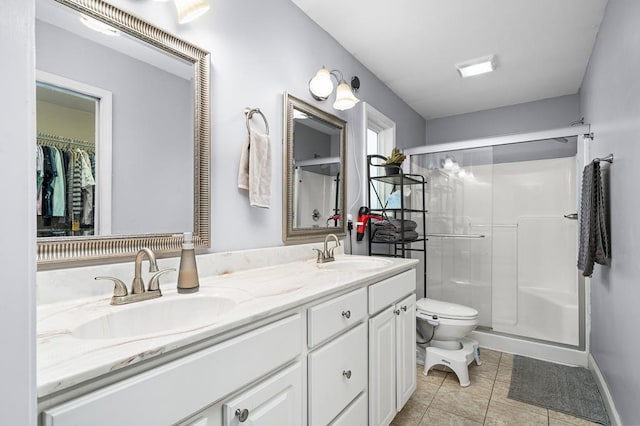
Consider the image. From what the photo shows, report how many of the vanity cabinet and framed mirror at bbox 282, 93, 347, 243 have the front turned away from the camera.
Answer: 0

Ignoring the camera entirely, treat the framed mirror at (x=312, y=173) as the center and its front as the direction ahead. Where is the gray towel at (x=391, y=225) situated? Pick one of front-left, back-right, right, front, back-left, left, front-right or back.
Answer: left

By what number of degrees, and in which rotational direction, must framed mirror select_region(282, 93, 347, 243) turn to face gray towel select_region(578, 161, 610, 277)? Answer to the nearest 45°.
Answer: approximately 45° to its left

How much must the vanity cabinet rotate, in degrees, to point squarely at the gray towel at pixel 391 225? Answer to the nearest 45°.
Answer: approximately 90° to its left

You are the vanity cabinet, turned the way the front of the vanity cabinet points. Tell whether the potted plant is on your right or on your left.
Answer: on your left

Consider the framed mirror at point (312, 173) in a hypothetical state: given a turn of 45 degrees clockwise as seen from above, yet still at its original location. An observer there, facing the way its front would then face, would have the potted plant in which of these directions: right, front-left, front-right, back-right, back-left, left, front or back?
back-left

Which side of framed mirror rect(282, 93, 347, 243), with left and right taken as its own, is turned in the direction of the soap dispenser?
right

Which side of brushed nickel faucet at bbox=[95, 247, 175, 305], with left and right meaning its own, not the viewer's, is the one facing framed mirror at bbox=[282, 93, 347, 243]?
left

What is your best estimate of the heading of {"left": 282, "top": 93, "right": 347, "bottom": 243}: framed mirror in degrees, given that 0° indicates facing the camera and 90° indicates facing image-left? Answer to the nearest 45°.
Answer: approximately 315°

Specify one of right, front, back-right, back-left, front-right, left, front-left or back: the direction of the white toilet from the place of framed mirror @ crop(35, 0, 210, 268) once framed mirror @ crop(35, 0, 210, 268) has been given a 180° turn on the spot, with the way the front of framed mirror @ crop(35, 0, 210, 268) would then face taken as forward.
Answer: back-right
